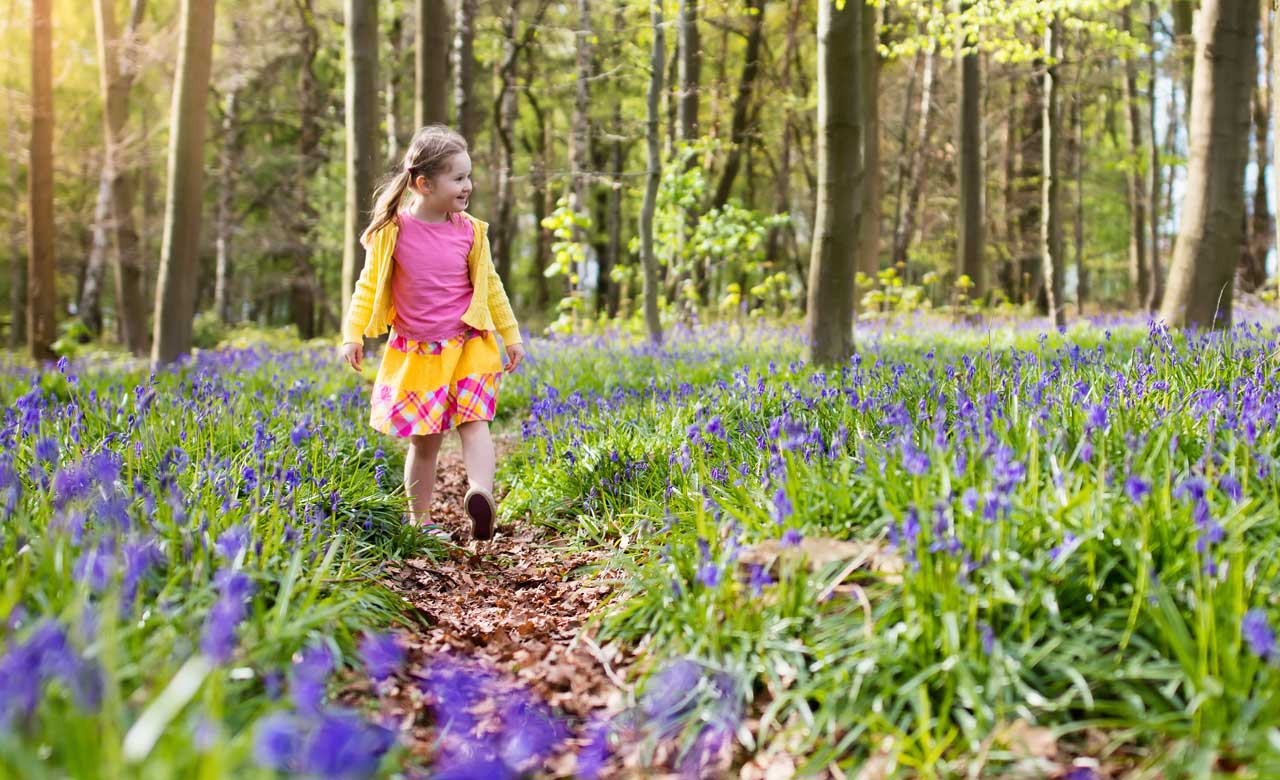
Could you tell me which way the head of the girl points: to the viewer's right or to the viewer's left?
to the viewer's right

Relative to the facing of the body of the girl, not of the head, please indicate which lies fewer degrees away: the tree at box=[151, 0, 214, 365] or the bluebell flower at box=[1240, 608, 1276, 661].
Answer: the bluebell flower

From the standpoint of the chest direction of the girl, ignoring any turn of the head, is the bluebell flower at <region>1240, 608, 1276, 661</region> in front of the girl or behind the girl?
in front

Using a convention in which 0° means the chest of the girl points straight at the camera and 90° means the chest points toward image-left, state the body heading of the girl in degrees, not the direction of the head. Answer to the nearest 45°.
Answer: approximately 0°
